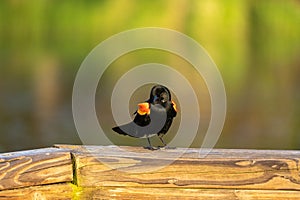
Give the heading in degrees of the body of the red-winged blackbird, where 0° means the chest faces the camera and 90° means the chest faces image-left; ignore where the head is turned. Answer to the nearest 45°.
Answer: approximately 315°
